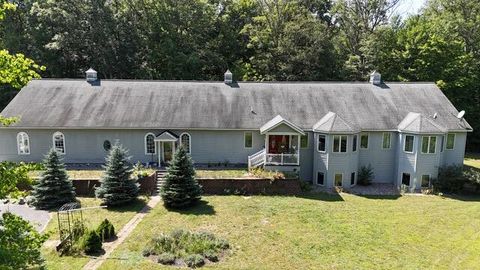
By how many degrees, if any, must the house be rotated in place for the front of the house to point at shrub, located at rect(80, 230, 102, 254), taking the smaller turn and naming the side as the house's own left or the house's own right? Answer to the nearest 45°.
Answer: approximately 45° to the house's own right

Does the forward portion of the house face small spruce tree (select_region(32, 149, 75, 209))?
no

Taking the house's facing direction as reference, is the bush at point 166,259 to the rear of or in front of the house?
in front

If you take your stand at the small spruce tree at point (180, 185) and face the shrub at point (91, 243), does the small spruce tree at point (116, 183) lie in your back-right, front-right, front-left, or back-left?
front-right

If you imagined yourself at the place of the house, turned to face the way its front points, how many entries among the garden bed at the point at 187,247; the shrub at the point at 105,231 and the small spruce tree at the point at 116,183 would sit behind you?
0

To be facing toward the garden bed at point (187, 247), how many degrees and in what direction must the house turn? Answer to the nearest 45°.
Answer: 0° — it already faces it

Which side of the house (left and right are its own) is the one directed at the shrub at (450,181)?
left

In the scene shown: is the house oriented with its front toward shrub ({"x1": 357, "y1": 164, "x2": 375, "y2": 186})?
no

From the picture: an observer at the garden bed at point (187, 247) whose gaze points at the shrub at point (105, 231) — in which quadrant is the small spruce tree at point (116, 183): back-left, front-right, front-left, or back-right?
front-right

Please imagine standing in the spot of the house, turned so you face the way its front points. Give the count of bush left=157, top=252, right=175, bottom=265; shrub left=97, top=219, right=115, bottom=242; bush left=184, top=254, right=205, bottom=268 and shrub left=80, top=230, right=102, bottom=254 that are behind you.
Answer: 0

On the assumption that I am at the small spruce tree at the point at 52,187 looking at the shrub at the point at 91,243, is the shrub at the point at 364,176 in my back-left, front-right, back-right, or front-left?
front-left

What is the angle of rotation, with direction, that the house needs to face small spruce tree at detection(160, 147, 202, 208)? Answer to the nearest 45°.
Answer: approximately 45° to its right

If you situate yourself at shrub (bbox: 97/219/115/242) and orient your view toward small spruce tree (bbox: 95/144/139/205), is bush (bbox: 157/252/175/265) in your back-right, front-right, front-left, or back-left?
back-right

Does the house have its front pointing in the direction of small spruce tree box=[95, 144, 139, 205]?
no

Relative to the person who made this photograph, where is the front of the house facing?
facing the viewer

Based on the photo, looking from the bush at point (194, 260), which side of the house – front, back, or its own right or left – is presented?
front
